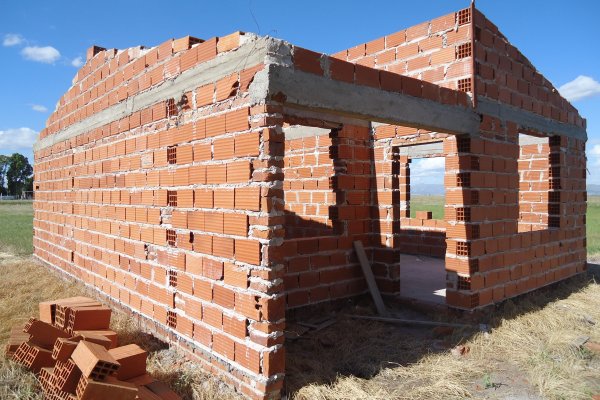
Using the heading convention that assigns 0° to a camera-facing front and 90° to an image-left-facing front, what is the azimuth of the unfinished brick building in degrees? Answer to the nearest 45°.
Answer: approximately 315°
